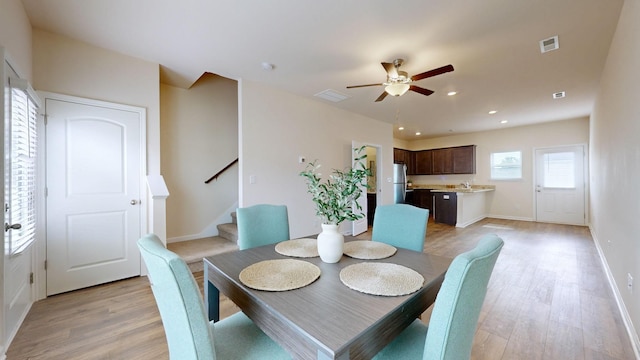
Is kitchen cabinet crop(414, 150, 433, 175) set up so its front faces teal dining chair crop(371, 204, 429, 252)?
yes

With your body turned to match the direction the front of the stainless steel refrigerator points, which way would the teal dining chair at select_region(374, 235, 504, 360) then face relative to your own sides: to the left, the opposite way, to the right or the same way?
the opposite way

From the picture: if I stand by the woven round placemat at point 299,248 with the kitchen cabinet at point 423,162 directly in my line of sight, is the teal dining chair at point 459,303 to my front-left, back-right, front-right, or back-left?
back-right

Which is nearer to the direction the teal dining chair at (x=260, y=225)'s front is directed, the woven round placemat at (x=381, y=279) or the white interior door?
the woven round placemat

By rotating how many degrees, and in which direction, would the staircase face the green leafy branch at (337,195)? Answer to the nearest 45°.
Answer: approximately 45° to its left

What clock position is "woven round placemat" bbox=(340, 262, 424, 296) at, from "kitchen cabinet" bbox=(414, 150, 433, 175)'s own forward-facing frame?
The woven round placemat is roughly at 12 o'clock from the kitchen cabinet.

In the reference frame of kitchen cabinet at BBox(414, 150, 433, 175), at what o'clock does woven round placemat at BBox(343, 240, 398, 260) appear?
The woven round placemat is roughly at 12 o'clock from the kitchen cabinet.

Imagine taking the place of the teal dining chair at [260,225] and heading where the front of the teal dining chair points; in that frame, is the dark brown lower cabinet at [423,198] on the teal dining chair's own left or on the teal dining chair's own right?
on the teal dining chair's own left

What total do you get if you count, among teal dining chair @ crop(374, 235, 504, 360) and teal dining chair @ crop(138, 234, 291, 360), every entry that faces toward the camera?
0

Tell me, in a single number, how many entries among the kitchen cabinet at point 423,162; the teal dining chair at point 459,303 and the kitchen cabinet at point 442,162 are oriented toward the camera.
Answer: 2
